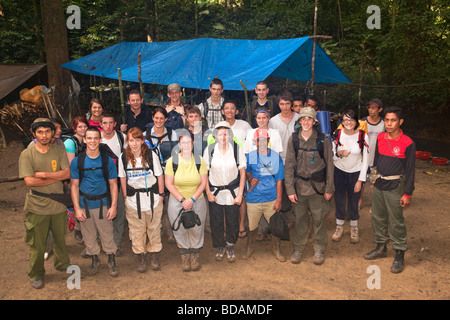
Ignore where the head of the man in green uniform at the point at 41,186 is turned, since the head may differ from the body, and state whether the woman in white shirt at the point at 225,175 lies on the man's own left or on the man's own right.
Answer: on the man's own left

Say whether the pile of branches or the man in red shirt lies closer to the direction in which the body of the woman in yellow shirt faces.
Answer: the man in red shirt

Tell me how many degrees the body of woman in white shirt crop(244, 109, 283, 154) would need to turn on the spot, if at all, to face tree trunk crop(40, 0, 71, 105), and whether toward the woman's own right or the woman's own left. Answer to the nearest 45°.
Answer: approximately 135° to the woman's own right

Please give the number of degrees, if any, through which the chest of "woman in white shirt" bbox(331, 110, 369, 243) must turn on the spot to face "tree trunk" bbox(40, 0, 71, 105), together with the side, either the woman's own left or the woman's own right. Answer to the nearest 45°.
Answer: approximately 135° to the woman's own right

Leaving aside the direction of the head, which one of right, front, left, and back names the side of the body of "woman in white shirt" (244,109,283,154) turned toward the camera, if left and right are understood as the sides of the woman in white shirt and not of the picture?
front

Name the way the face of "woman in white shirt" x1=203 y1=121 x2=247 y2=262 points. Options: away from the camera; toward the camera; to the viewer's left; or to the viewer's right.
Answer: toward the camera

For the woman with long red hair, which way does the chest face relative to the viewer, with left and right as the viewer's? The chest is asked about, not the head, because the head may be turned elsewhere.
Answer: facing the viewer

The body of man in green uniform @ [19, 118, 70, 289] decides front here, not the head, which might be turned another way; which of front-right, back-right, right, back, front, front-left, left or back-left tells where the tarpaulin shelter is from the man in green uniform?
back

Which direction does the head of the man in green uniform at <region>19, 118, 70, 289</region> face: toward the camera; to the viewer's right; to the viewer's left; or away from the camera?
toward the camera

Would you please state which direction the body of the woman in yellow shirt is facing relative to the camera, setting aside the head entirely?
toward the camera

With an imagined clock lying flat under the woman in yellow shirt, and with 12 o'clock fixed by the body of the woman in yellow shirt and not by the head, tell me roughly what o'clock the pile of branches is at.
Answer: The pile of branches is roughly at 5 o'clock from the woman in yellow shirt.

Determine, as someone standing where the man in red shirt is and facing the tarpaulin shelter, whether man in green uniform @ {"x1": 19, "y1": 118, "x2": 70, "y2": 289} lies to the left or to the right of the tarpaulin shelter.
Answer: left

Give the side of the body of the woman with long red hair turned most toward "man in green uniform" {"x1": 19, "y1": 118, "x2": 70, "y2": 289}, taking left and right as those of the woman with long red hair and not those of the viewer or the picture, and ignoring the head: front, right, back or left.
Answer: right

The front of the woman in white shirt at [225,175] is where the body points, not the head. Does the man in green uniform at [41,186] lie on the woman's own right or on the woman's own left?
on the woman's own right

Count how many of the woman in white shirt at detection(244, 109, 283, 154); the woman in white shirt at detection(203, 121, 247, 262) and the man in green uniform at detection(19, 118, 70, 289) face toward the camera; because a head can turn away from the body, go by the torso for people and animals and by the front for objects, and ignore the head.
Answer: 3

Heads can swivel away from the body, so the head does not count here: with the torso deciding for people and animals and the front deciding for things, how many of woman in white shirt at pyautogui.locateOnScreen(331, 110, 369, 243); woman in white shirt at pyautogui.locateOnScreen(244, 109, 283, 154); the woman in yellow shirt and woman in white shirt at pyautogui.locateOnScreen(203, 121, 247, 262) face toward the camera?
4

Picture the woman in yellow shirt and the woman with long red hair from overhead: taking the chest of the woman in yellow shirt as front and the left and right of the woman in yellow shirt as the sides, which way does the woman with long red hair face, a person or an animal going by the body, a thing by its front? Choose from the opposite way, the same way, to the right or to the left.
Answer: the same way

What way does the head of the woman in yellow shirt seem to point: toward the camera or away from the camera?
toward the camera

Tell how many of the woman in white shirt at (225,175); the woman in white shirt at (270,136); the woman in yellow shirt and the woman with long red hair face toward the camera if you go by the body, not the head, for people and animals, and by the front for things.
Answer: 4
